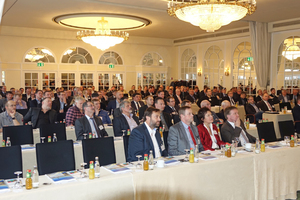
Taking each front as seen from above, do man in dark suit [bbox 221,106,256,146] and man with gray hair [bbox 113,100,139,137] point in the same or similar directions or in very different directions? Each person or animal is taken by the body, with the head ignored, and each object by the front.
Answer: same or similar directions

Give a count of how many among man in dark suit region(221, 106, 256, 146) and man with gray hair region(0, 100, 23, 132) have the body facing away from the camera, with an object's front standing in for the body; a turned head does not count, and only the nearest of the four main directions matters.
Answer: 0

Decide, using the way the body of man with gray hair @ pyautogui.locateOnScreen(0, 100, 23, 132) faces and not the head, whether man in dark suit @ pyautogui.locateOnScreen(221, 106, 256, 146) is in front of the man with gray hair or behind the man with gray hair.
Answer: in front

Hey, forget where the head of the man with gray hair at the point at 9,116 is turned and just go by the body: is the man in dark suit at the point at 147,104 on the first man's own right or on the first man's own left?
on the first man's own left

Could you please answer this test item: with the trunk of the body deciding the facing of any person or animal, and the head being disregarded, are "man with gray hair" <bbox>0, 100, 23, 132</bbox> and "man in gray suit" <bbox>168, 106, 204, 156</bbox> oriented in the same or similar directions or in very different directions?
same or similar directions

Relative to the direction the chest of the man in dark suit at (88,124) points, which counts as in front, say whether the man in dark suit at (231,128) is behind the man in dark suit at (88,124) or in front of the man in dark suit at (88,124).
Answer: in front

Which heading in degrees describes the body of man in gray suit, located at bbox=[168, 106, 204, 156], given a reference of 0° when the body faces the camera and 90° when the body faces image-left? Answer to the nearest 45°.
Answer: approximately 315°

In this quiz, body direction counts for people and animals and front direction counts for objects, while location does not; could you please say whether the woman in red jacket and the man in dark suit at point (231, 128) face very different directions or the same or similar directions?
same or similar directions

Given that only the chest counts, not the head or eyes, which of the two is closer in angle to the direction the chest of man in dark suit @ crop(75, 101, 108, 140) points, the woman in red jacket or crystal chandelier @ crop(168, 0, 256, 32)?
the woman in red jacket

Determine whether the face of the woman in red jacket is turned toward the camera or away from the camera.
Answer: toward the camera

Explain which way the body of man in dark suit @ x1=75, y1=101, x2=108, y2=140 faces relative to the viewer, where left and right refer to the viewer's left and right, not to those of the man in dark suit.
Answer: facing the viewer and to the right of the viewer

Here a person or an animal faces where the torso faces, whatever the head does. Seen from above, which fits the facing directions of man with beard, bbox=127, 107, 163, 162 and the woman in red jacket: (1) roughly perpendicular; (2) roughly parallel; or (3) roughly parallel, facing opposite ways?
roughly parallel
